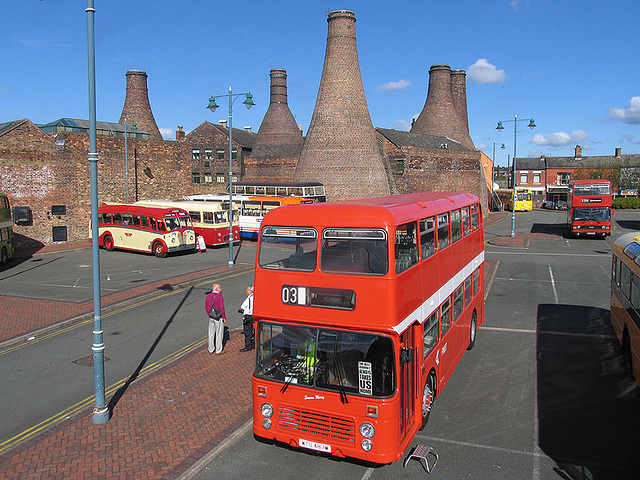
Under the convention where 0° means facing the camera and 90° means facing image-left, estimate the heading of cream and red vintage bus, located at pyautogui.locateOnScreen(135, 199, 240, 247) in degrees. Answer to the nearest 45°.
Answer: approximately 315°

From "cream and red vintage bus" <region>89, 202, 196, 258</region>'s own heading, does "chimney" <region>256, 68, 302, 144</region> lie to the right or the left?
on its left

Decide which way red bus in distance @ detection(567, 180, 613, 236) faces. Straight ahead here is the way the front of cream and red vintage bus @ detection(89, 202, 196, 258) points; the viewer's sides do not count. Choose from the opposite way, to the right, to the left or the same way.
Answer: to the right

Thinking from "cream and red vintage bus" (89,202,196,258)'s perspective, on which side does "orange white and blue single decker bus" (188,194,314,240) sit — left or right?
on its left

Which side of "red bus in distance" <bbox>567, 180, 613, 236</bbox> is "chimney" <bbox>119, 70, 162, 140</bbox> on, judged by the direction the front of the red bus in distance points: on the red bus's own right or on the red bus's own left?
on the red bus's own right

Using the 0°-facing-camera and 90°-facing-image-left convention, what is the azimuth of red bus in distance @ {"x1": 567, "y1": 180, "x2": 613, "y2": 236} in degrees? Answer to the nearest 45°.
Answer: approximately 0°

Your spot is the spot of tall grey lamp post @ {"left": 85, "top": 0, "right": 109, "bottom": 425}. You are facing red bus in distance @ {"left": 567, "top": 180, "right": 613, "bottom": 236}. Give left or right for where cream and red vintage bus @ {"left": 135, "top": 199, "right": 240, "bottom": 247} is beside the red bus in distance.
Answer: left

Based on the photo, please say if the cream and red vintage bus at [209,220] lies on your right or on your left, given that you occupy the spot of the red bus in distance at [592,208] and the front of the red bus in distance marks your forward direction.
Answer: on your right
